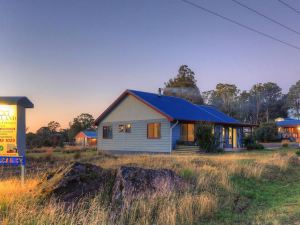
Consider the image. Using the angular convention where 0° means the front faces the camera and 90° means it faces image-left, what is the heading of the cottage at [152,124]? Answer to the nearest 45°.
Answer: approximately 315°

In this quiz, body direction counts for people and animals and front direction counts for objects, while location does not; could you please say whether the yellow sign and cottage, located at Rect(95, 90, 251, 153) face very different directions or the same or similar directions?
same or similar directions

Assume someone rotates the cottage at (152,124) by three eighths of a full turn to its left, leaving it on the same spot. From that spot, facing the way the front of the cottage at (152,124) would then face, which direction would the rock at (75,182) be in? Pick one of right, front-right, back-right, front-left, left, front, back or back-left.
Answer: back

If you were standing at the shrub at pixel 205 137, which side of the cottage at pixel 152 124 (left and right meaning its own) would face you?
front

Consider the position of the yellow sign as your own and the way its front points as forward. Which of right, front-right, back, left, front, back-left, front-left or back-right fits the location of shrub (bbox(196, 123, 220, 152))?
back-left

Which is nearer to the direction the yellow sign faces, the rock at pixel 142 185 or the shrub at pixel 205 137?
the rock

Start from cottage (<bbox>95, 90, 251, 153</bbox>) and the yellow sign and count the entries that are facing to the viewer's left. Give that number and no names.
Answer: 0

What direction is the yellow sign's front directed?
toward the camera

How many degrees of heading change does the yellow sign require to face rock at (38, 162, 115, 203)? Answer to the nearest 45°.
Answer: approximately 45° to its left

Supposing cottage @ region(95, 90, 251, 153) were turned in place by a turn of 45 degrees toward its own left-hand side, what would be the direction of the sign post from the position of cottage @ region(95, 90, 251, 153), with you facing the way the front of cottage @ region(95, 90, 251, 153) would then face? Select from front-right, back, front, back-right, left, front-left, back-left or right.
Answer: right

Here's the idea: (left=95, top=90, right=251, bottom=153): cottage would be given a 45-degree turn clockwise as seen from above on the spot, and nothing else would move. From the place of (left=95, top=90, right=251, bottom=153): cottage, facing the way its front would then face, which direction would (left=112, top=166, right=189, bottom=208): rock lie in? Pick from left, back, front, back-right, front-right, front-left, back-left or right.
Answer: front

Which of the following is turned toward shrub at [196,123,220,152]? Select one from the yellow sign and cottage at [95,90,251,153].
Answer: the cottage
